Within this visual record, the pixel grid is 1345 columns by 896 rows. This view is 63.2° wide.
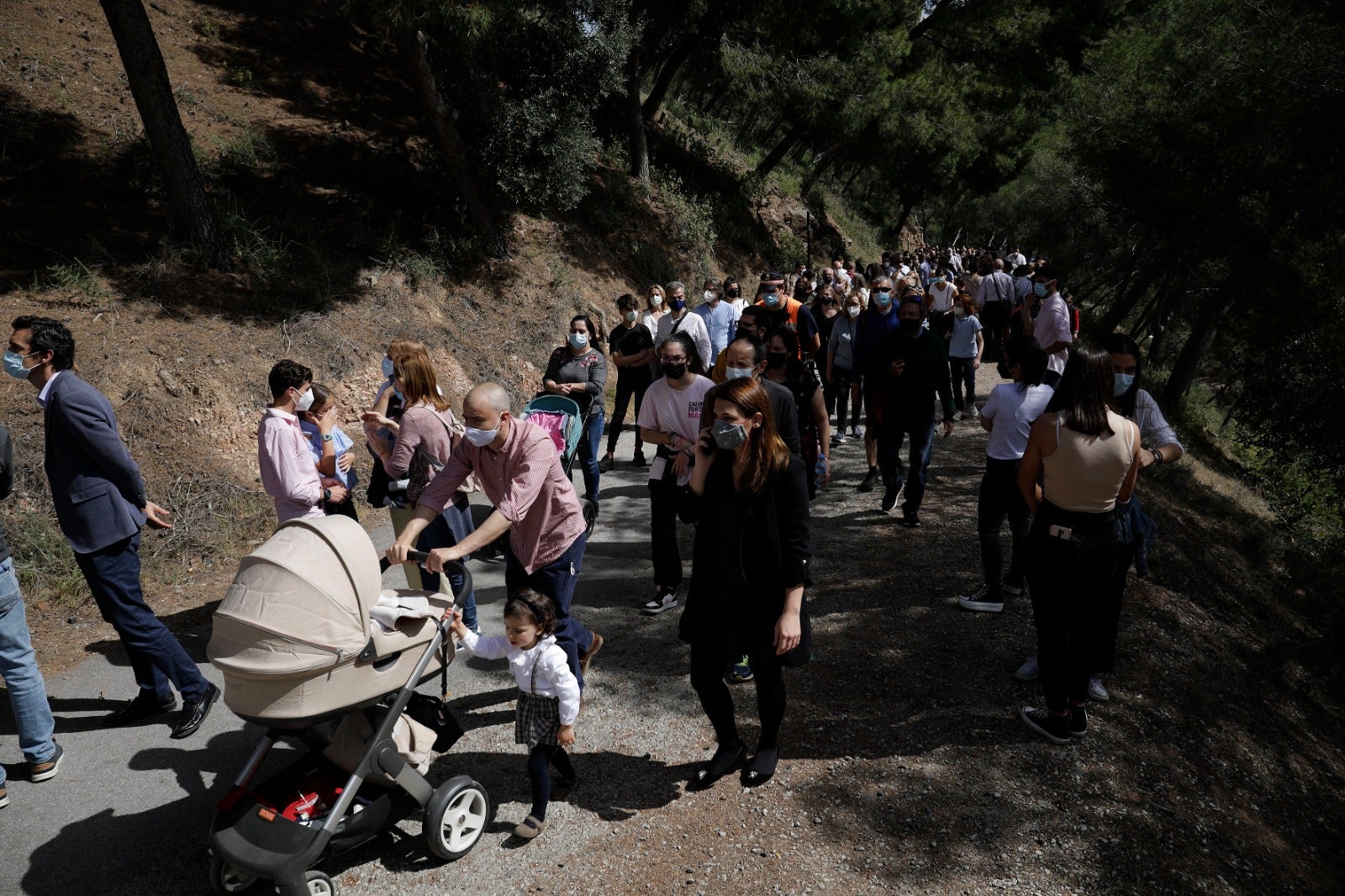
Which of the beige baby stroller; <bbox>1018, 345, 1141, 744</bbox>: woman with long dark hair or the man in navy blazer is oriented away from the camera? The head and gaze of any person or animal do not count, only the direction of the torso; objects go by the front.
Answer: the woman with long dark hair

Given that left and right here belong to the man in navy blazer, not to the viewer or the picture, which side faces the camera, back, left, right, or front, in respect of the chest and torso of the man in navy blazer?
left

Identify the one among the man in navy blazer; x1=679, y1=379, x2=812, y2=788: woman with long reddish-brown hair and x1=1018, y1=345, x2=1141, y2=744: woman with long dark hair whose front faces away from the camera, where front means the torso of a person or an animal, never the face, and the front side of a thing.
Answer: x1=1018, y1=345, x2=1141, y2=744: woman with long dark hair

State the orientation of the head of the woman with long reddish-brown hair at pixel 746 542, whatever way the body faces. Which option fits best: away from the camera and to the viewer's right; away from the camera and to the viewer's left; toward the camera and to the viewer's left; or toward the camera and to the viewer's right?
toward the camera and to the viewer's left

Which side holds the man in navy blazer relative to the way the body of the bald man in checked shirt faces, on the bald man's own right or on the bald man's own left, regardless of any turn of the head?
on the bald man's own right

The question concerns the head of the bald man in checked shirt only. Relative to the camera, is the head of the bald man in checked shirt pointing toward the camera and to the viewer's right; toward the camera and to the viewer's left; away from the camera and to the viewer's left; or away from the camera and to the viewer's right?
toward the camera and to the viewer's left

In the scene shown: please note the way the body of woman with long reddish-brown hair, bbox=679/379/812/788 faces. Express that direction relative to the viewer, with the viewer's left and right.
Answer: facing the viewer and to the left of the viewer

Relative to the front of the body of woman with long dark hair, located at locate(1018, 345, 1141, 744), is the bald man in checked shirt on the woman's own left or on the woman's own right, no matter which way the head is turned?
on the woman's own left

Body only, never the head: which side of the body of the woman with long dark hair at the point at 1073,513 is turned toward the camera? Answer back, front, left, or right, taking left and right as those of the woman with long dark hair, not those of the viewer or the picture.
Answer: back
